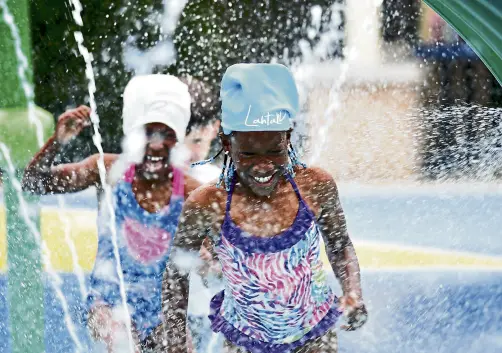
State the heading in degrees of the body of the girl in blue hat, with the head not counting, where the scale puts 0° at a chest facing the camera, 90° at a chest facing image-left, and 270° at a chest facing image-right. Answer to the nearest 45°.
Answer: approximately 0°

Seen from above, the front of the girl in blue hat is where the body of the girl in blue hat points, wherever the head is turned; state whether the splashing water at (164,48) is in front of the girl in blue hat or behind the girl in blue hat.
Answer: behind

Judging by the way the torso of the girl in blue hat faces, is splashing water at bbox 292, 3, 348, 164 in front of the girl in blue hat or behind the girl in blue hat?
behind

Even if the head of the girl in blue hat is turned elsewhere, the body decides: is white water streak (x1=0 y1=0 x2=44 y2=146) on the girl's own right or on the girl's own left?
on the girl's own right
